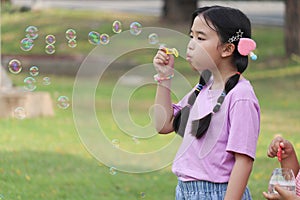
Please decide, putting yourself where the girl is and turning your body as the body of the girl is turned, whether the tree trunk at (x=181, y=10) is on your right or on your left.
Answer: on your right

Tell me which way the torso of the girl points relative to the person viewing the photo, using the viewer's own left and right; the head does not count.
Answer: facing the viewer and to the left of the viewer

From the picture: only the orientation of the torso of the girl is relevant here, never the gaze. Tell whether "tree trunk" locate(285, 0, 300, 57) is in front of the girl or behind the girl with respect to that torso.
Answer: behind

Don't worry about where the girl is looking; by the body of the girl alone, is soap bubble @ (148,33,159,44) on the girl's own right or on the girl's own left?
on the girl's own right

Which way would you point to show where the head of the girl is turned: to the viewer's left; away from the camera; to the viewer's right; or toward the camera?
to the viewer's left
